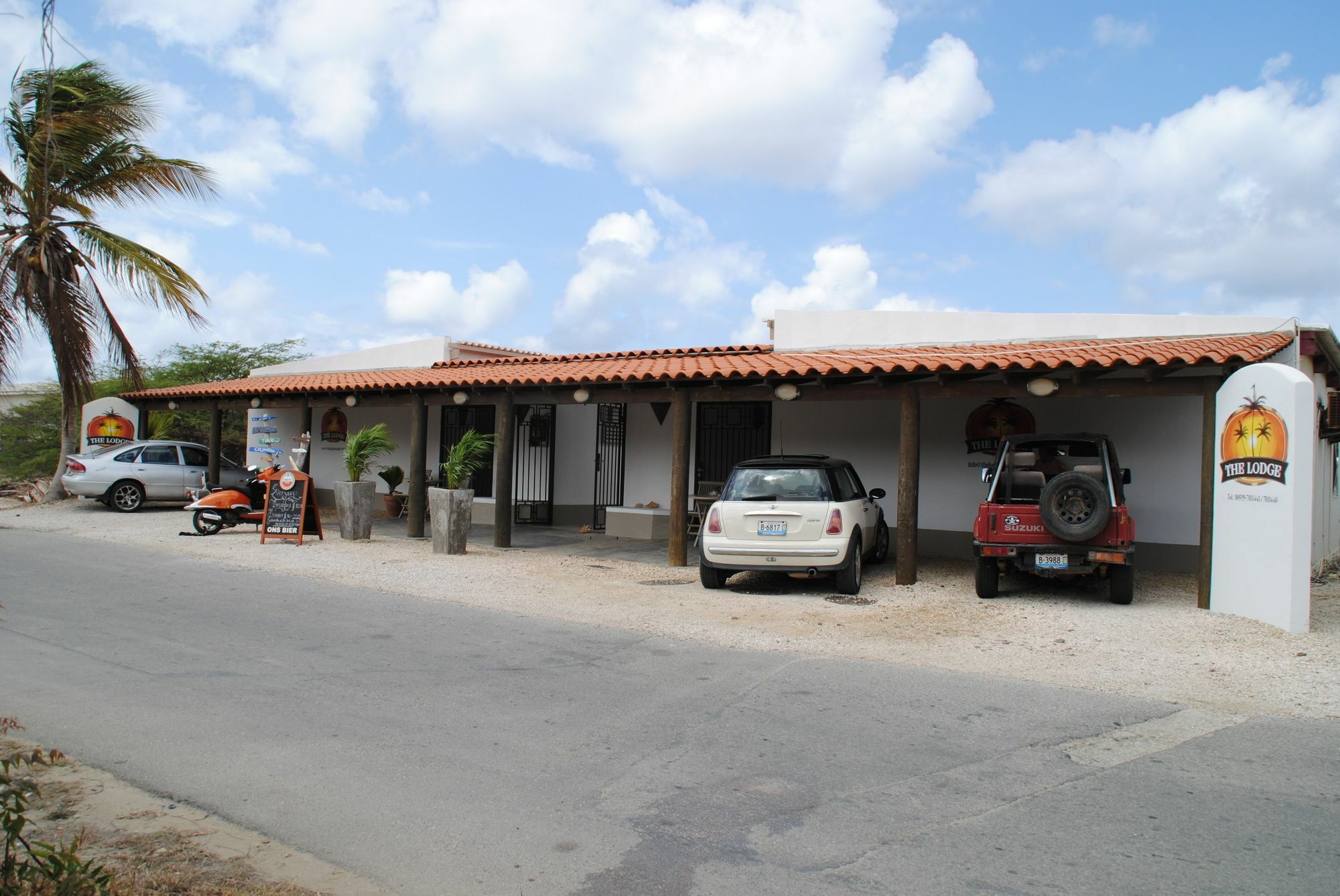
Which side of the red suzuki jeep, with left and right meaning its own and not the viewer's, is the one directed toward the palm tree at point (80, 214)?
left

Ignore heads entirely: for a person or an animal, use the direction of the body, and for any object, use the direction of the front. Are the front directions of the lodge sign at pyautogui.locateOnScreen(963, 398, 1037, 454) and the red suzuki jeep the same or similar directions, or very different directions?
very different directions

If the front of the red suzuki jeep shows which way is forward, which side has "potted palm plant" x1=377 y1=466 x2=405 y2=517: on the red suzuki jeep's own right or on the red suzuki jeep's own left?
on the red suzuki jeep's own left

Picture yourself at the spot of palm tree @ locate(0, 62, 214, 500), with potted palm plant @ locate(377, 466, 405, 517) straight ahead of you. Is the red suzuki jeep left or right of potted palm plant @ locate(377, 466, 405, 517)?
right

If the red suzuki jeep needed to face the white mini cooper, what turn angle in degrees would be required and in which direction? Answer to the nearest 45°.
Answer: approximately 90° to its left

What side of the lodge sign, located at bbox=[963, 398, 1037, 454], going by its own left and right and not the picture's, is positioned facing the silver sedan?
right

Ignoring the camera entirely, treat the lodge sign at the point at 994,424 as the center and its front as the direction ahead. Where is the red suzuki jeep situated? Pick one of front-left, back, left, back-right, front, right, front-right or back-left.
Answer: front

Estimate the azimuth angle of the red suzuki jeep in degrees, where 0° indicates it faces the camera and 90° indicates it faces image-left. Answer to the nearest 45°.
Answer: approximately 180°

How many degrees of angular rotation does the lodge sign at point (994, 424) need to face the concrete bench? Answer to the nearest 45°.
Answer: approximately 90° to its right

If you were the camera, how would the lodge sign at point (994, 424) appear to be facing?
facing the viewer
